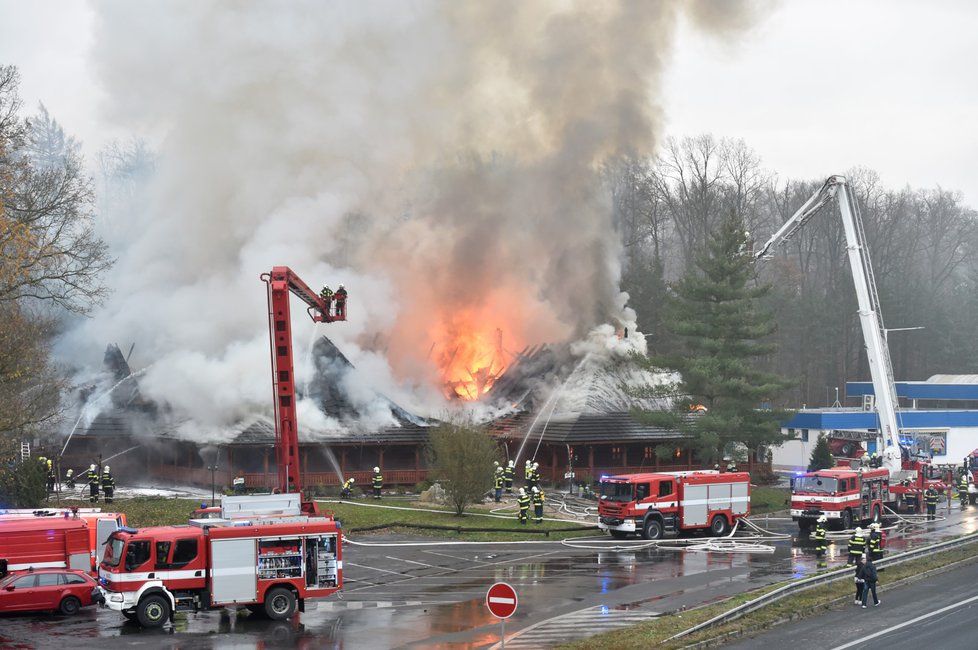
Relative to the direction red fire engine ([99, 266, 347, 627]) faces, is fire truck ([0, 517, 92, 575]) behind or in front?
in front

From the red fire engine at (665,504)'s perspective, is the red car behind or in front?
in front

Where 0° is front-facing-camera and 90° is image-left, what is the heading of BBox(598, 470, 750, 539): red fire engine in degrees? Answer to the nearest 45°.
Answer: approximately 45°

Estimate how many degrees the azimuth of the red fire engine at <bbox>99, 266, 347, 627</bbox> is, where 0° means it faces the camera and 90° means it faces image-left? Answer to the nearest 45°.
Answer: approximately 90°

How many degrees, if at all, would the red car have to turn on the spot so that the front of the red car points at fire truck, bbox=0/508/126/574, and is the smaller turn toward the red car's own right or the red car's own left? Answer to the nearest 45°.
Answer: approximately 90° to the red car's own right

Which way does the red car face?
to the viewer's left
